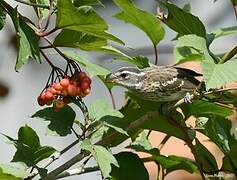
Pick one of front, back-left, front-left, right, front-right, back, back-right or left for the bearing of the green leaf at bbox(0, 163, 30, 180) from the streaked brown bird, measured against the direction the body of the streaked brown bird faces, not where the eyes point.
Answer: front-left

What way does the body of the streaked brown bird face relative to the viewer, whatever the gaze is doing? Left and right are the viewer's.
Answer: facing to the left of the viewer
